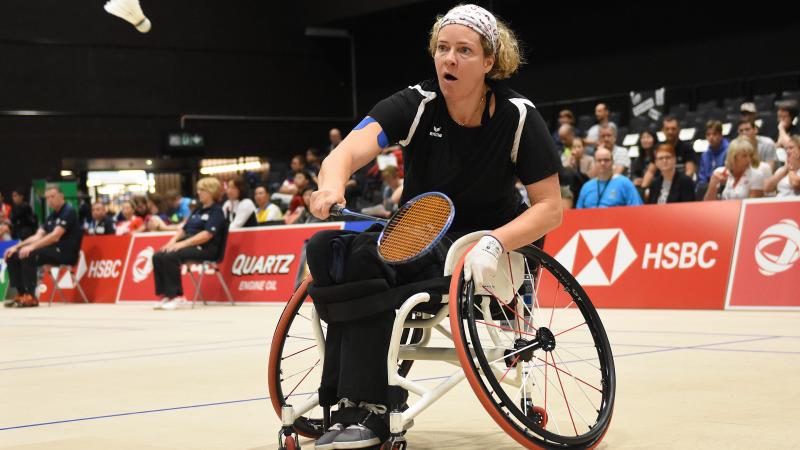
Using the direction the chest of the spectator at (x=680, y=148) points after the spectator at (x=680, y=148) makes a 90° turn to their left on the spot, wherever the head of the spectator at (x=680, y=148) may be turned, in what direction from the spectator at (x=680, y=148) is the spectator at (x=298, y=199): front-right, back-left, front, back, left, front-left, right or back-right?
back-right

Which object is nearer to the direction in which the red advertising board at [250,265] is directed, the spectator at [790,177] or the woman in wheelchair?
the woman in wheelchair

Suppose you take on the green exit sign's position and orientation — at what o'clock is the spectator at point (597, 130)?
The spectator is roughly at 11 o'clock from the green exit sign.

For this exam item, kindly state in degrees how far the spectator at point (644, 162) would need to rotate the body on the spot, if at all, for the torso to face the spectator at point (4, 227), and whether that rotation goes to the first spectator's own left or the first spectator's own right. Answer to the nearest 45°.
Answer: approximately 45° to the first spectator's own right

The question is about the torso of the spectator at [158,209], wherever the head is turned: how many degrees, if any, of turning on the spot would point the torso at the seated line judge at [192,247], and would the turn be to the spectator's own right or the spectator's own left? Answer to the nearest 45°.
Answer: approximately 45° to the spectator's own left

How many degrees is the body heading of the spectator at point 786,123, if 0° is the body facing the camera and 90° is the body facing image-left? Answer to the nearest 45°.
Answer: approximately 45°
